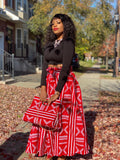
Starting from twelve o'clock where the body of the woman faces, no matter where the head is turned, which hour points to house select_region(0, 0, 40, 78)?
The house is roughly at 4 o'clock from the woman.

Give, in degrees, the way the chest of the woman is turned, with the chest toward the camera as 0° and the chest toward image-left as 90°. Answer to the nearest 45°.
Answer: approximately 45°
